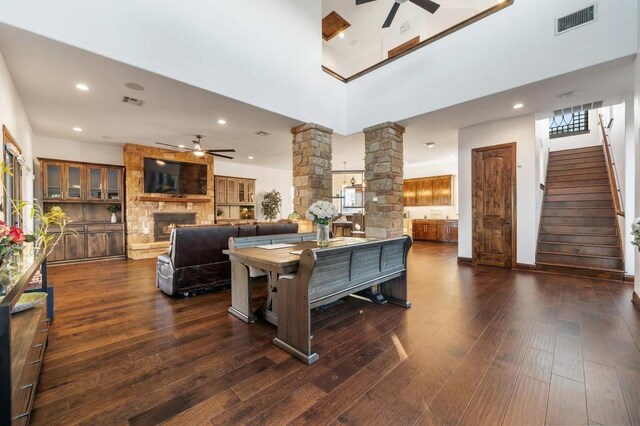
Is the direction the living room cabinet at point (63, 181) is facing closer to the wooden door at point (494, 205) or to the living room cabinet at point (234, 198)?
the wooden door

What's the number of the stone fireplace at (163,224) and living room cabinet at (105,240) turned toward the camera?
2

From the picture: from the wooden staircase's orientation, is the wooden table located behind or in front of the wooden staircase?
in front

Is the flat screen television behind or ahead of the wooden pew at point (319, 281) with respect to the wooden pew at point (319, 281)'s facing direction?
ahead

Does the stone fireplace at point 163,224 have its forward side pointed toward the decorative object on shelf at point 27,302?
yes

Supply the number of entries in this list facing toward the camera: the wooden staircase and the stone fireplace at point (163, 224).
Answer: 2

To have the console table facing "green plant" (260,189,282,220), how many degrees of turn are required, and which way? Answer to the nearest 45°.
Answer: approximately 45° to its left

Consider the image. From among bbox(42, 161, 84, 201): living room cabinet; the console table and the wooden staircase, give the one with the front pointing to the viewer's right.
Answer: the console table

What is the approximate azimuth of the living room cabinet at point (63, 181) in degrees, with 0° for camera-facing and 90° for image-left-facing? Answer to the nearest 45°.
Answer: approximately 0°

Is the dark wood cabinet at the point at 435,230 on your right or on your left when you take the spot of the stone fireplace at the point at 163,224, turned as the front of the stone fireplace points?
on your left

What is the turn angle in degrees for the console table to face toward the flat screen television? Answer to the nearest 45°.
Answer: approximately 45° to its left

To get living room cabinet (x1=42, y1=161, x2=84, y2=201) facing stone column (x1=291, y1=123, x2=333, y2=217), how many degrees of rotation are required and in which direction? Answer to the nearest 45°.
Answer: approximately 45° to its left

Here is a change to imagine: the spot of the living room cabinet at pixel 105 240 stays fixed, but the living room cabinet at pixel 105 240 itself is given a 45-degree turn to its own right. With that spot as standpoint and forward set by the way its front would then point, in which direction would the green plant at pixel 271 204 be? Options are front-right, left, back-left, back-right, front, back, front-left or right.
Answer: back-left
